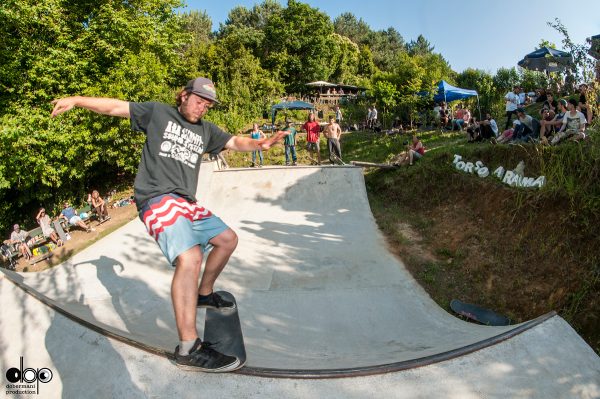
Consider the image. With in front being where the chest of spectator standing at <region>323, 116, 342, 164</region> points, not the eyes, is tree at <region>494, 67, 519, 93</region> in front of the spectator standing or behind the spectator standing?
behind

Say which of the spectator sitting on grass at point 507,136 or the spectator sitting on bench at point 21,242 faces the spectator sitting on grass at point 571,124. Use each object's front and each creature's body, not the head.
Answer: the spectator sitting on bench at point 21,242

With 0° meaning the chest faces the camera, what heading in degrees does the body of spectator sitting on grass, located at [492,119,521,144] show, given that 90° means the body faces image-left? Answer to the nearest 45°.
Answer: approximately 90°

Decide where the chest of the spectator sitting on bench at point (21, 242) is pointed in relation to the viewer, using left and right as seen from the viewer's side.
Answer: facing the viewer and to the right of the viewer

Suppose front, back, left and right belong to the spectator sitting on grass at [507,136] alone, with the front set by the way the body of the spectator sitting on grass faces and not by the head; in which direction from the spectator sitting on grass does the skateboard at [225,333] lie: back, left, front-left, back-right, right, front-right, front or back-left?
left

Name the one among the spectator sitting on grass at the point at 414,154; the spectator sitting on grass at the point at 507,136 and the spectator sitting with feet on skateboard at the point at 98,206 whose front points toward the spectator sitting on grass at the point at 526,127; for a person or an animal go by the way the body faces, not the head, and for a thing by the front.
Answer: the spectator sitting with feet on skateboard

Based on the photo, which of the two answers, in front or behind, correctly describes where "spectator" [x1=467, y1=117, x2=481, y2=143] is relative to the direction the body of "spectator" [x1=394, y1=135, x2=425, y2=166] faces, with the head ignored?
behind

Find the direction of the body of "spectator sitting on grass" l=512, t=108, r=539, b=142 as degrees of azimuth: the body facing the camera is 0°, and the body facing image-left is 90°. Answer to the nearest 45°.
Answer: approximately 45°

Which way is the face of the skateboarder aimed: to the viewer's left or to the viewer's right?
to the viewer's right

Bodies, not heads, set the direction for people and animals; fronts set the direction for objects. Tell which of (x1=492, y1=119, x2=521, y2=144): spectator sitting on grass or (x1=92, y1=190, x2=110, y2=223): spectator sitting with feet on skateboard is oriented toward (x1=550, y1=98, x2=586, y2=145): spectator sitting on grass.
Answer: the spectator sitting with feet on skateboard
